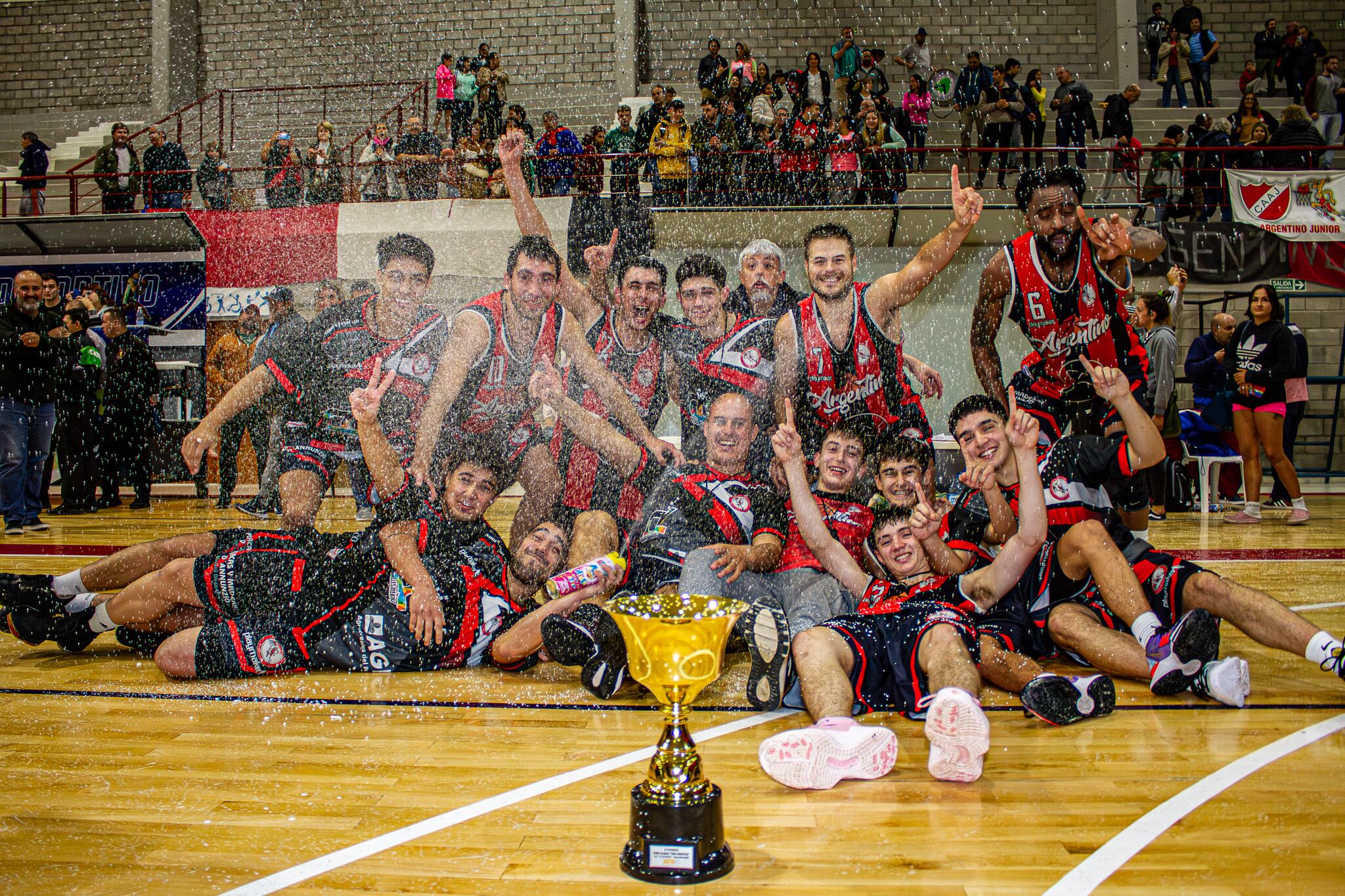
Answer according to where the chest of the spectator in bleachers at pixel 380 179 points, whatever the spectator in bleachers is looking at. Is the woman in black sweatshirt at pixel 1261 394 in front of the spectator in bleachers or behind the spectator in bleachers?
in front

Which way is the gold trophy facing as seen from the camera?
toward the camera

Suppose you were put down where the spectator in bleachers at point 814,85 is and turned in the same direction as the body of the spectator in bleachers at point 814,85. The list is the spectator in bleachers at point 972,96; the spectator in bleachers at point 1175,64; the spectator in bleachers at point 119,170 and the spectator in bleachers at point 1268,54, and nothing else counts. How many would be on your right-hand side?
1

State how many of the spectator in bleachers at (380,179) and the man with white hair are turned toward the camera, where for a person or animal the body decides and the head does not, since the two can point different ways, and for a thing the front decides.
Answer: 2

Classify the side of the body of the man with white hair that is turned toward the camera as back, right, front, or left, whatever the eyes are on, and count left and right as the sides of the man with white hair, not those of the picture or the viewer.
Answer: front

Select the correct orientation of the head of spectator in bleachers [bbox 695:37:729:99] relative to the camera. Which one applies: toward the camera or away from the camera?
toward the camera

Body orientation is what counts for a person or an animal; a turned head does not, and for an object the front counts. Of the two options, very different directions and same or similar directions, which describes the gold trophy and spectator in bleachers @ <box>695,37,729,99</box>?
same or similar directions

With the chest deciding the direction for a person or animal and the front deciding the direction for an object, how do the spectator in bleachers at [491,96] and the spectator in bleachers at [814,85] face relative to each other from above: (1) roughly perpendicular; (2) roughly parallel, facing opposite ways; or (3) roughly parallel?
roughly parallel

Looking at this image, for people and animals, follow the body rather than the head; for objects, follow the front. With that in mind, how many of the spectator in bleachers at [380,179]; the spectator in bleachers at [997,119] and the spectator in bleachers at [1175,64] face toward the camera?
3

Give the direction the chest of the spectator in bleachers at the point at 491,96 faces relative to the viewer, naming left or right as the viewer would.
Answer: facing the viewer

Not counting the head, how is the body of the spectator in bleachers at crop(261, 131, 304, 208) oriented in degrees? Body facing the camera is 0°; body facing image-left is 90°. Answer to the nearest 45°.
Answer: approximately 0°

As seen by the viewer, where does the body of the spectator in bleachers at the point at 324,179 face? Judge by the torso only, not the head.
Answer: toward the camera
